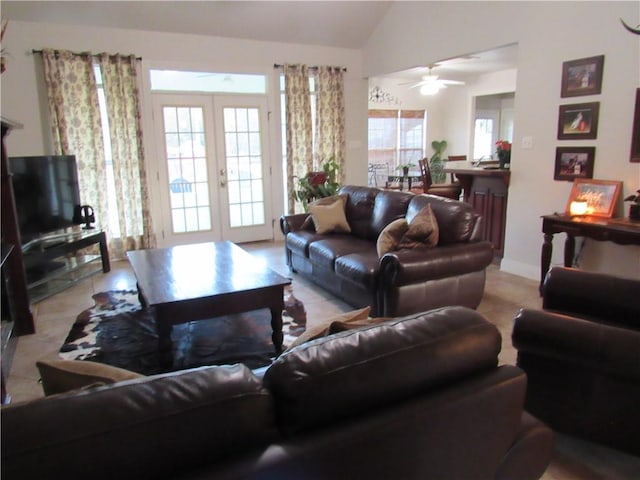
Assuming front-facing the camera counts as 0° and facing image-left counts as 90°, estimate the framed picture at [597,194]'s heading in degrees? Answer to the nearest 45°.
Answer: approximately 45°

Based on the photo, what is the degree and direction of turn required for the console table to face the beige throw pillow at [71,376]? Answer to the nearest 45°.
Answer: approximately 45° to its left

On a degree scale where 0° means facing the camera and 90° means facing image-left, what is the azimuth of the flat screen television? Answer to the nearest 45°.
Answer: approximately 315°

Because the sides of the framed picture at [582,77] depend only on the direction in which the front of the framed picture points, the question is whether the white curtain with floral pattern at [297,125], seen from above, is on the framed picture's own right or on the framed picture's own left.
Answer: on the framed picture's own right

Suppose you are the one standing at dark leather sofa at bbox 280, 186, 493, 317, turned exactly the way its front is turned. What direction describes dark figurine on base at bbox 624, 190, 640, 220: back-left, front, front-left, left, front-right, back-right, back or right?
back-left

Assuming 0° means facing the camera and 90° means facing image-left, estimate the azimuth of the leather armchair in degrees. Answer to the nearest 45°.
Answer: approximately 135°
